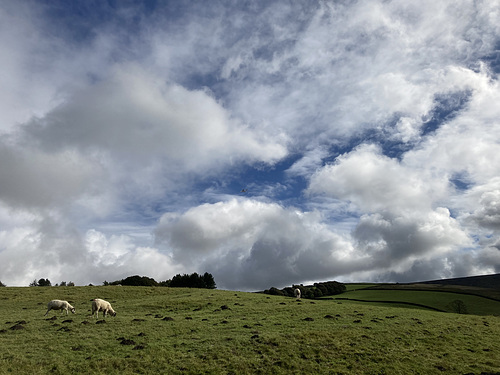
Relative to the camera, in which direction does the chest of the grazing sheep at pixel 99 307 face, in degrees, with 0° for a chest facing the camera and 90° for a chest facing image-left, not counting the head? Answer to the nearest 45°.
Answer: approximately 270°
